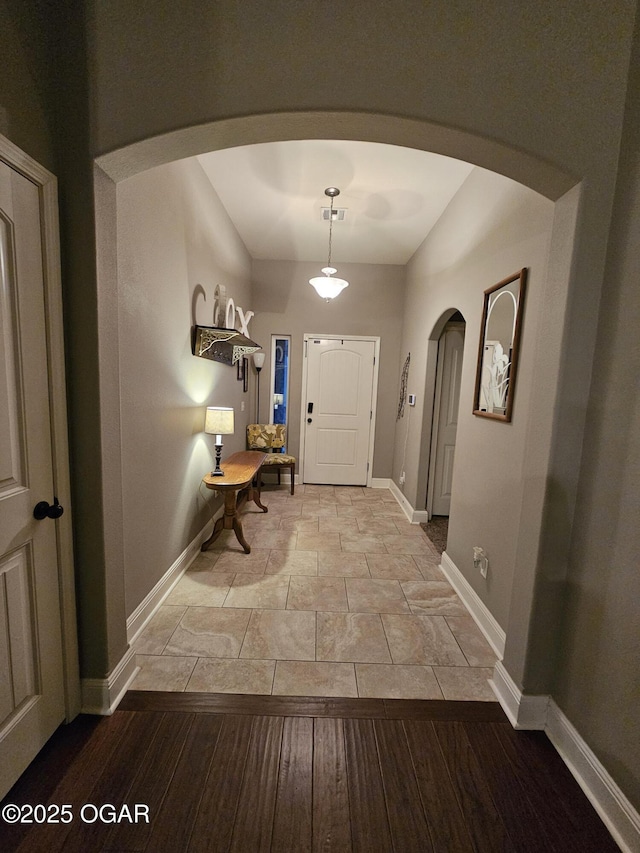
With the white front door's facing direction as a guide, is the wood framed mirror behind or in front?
in front

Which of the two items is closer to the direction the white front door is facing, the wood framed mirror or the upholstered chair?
the wood framed mirror

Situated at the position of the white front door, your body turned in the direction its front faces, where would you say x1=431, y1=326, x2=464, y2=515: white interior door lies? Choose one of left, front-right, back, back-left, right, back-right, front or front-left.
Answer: front-left

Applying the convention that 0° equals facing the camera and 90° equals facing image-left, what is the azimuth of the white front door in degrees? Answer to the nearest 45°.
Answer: approximately 0°

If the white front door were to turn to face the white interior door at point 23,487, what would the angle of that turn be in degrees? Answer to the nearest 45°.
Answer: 0° — it already faces it

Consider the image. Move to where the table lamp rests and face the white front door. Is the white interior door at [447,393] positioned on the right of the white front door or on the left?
right

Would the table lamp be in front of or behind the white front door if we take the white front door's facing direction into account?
in front

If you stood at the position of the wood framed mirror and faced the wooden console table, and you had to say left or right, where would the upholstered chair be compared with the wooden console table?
right

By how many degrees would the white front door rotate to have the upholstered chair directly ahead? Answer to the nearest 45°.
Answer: approximately 90° to its right
